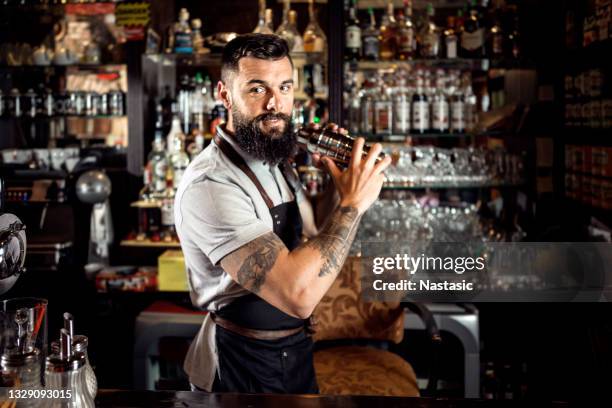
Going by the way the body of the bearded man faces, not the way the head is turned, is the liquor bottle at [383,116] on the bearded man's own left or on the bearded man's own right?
on the bearded man's own left

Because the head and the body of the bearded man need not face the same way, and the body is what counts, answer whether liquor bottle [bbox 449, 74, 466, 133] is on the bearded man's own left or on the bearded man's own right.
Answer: on the bearded man's own left

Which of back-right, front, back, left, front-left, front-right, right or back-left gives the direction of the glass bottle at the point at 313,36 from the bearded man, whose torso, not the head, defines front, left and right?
back-left

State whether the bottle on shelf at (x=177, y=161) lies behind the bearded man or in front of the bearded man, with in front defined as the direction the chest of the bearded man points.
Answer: behind

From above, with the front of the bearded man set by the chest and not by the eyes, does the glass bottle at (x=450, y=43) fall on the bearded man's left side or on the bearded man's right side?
on the bearded man's left side

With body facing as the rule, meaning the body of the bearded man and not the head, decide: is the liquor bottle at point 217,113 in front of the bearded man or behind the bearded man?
behind

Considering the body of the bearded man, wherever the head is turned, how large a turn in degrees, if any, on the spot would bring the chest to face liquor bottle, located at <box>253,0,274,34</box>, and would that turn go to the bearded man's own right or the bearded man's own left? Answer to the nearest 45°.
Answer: approximately 135° to the bearded man's own left

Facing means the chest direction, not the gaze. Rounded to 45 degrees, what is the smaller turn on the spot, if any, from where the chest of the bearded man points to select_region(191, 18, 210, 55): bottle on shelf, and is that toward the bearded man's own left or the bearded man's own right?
approximately 135° to the bearded man's own left

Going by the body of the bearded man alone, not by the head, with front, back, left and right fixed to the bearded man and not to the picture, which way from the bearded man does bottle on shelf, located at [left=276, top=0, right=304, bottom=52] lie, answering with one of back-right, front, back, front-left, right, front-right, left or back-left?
back-left

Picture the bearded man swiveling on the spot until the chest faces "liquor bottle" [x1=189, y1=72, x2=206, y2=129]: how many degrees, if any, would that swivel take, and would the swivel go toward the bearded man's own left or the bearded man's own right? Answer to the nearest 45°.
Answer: approximately 135° to the bearded man's own left
